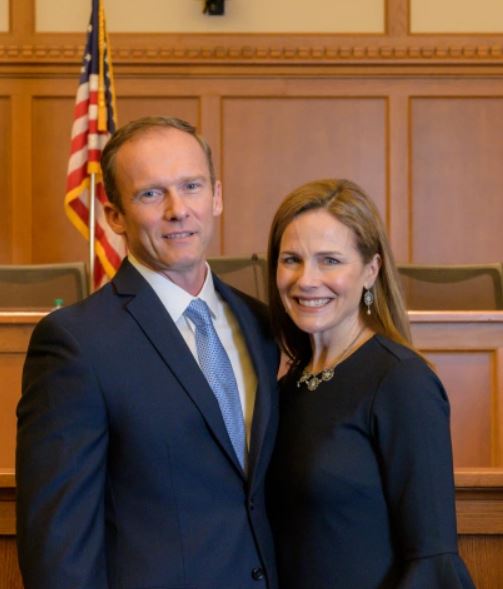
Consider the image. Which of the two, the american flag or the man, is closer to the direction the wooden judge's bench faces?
the man

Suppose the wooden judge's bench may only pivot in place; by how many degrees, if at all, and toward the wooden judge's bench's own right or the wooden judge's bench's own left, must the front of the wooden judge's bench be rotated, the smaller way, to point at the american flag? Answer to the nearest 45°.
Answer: approximately 135° to the wooden judge's bench's own right

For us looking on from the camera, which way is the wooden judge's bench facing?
facing the viewer

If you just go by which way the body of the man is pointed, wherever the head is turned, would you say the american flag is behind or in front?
behind

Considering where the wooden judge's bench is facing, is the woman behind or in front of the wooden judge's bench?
in front

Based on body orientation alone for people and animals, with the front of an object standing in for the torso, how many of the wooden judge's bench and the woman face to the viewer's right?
0

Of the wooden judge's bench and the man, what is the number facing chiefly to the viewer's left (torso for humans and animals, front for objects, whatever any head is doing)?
0

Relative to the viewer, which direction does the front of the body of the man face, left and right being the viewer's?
facing the viewer and to the right of the viewer
